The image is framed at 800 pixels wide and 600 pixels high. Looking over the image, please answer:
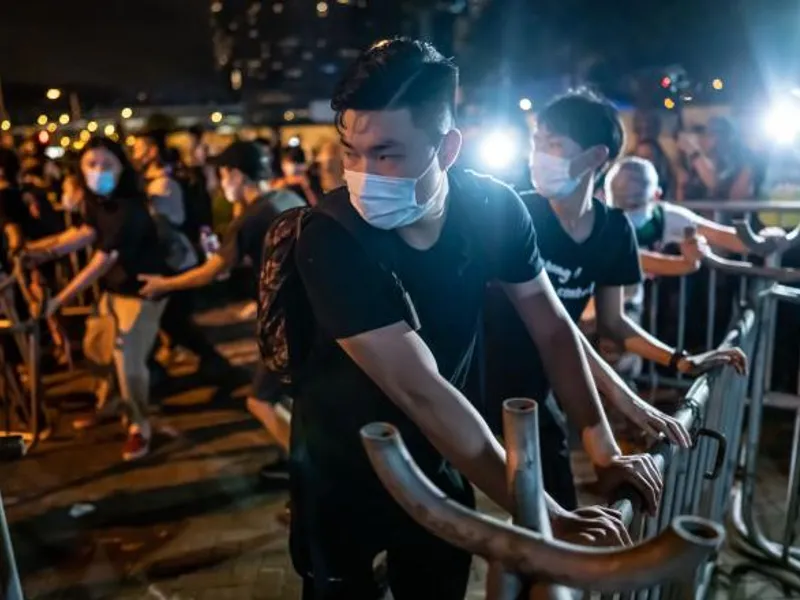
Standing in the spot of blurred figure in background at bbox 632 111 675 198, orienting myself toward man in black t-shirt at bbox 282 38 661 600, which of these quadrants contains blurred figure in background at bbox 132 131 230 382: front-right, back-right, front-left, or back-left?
front-right

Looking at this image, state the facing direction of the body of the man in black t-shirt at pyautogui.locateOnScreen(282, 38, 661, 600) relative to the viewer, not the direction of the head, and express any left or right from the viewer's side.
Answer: facing the viewer and to the right of the viewer

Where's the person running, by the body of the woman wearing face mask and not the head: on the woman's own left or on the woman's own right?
on the woman's own left

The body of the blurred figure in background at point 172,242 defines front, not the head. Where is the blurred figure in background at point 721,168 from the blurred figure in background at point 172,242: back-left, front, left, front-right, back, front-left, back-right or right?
back

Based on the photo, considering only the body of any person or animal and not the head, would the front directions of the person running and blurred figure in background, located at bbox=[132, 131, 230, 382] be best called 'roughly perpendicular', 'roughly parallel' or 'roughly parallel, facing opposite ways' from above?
roughly parallel

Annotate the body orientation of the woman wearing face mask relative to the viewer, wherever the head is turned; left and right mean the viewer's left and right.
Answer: facing the viewer and to the left of the viewer

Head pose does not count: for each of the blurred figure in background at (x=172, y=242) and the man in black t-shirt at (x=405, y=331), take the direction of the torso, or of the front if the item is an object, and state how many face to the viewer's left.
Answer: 1

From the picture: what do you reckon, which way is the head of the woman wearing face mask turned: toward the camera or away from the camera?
toward the camera
